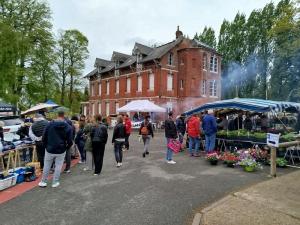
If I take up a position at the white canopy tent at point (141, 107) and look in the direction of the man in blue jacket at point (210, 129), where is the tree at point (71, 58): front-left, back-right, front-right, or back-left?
back-right

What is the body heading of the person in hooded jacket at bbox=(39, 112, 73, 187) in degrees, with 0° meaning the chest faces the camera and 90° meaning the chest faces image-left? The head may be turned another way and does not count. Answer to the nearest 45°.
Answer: approximately 180°
